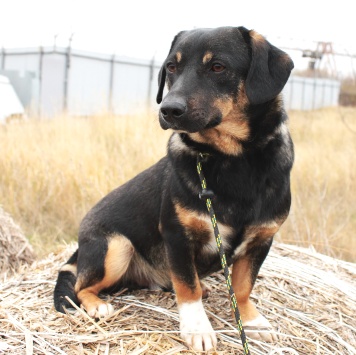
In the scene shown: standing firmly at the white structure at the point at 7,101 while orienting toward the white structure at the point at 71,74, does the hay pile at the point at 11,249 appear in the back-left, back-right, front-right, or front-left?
back-right

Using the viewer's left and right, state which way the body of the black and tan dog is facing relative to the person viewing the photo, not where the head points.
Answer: facing the viewer and to the right of the viewer

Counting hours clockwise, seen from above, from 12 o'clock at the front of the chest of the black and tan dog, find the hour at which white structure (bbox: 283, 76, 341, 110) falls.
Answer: The white structure is roughly at 8 o'clock from the black and tan dog.

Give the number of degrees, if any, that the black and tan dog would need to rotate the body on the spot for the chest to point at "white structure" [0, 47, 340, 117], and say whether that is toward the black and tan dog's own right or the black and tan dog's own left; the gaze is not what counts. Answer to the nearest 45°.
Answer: approximately 135° to the black and tan dog's own left
